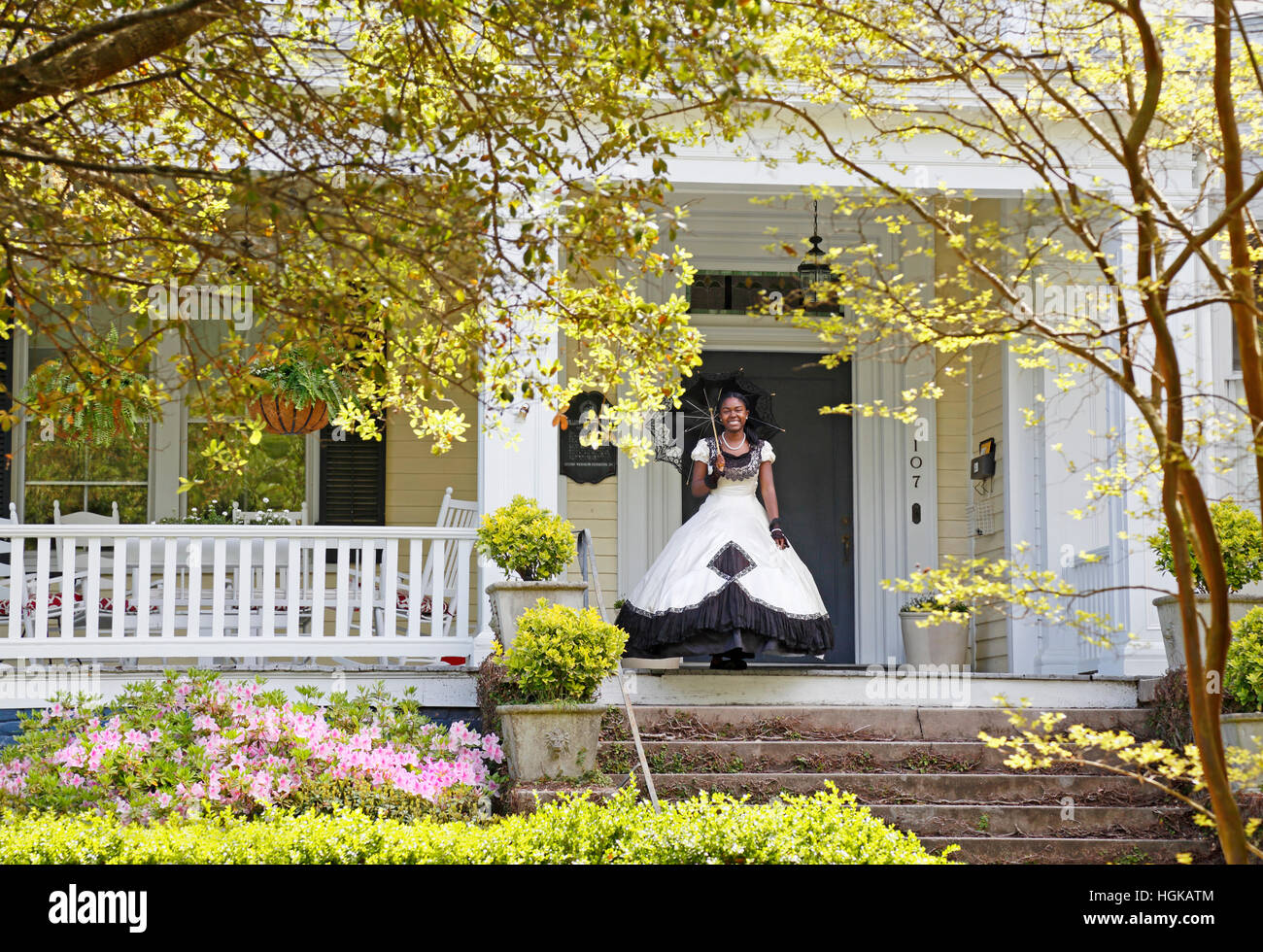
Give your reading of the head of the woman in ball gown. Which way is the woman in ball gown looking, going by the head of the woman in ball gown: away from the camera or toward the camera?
toward the camera

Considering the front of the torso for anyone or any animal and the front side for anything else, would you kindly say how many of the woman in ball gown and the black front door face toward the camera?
2

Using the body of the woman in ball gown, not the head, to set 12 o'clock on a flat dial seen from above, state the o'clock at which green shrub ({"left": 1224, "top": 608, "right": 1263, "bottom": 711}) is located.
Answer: The green shrub is roughly at 10 o'clock from the woman in ball gown.

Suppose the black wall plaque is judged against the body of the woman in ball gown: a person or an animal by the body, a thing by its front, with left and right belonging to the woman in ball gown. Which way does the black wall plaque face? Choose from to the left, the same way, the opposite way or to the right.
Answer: the same way

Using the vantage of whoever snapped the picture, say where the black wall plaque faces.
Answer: facing the viewer

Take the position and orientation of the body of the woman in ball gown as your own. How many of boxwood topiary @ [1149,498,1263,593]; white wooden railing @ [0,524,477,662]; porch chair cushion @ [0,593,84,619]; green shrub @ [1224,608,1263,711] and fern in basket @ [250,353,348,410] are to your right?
3

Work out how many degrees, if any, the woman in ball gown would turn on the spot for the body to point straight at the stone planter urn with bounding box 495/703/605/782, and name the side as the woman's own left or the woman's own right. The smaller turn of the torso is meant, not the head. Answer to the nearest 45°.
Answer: approximately 45° to the woman's own right

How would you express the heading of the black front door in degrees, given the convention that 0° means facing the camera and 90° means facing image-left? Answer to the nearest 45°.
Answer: approximately 0°

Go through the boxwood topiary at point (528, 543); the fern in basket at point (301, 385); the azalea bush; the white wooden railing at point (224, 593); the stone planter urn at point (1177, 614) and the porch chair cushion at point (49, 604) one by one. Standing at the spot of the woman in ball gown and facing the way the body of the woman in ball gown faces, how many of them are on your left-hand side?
1

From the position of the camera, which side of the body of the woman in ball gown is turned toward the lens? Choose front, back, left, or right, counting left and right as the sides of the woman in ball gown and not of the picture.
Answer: front

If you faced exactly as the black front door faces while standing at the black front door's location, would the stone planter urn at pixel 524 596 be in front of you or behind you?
in front

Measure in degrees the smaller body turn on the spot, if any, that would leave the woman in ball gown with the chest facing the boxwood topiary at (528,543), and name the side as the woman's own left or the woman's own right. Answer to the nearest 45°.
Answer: approximately 45° to the woman's own right

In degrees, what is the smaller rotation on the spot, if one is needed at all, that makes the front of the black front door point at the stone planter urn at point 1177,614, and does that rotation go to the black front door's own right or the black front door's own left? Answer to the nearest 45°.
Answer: approximately 45° to the black front door's own left

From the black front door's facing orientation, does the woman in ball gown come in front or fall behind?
in front
